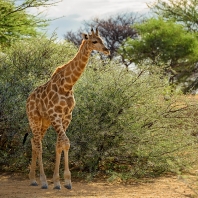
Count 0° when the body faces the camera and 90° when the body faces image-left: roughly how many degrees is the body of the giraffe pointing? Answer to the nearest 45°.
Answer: approximately 315°

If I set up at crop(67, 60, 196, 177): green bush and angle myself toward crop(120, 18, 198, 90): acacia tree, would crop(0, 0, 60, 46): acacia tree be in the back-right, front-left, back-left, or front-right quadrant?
front-left

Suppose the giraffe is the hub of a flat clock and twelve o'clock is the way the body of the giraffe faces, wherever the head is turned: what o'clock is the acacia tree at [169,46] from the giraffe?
The acacia tree is roughly at 8 o'clock from the giraffe.

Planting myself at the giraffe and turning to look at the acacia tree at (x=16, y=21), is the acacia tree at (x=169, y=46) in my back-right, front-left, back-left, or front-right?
front-right

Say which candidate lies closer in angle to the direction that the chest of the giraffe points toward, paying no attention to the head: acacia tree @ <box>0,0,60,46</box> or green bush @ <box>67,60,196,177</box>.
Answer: the green bush

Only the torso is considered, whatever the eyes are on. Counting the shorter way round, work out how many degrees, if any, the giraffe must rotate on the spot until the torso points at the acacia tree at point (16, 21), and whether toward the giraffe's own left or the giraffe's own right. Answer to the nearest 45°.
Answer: approximately 135° to the giraffe's own left
